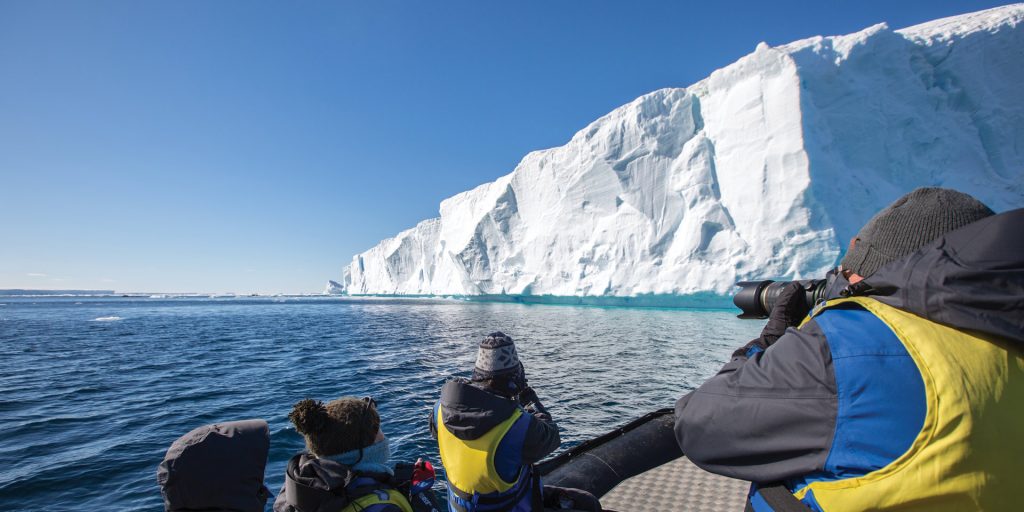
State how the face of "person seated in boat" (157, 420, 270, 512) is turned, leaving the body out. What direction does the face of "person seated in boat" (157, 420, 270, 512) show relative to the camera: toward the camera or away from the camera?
away from the camera

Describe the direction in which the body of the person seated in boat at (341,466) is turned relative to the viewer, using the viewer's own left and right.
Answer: facing away from the viewer and to the right of the viewer

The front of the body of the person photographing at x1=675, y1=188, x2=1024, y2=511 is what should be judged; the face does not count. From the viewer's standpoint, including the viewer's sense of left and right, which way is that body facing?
facing away from the viewer and to the left of the viewer

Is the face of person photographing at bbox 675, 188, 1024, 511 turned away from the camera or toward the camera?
away from the camera

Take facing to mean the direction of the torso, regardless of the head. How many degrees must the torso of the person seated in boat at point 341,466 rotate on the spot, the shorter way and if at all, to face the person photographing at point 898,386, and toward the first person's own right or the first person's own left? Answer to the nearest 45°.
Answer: approximately 90° to the first person's own right

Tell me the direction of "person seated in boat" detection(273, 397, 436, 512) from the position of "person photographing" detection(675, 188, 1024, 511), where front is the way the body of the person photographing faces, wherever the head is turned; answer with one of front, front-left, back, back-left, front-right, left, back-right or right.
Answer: front-left

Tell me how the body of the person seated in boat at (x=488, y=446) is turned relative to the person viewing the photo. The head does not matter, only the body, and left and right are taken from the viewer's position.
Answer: facing away from the viewer and to the right of the viewer

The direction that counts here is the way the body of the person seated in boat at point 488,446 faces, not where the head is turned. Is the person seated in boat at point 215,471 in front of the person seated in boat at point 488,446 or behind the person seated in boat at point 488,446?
behind

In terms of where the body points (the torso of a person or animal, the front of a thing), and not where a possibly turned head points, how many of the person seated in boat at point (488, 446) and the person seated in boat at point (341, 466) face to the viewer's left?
0
